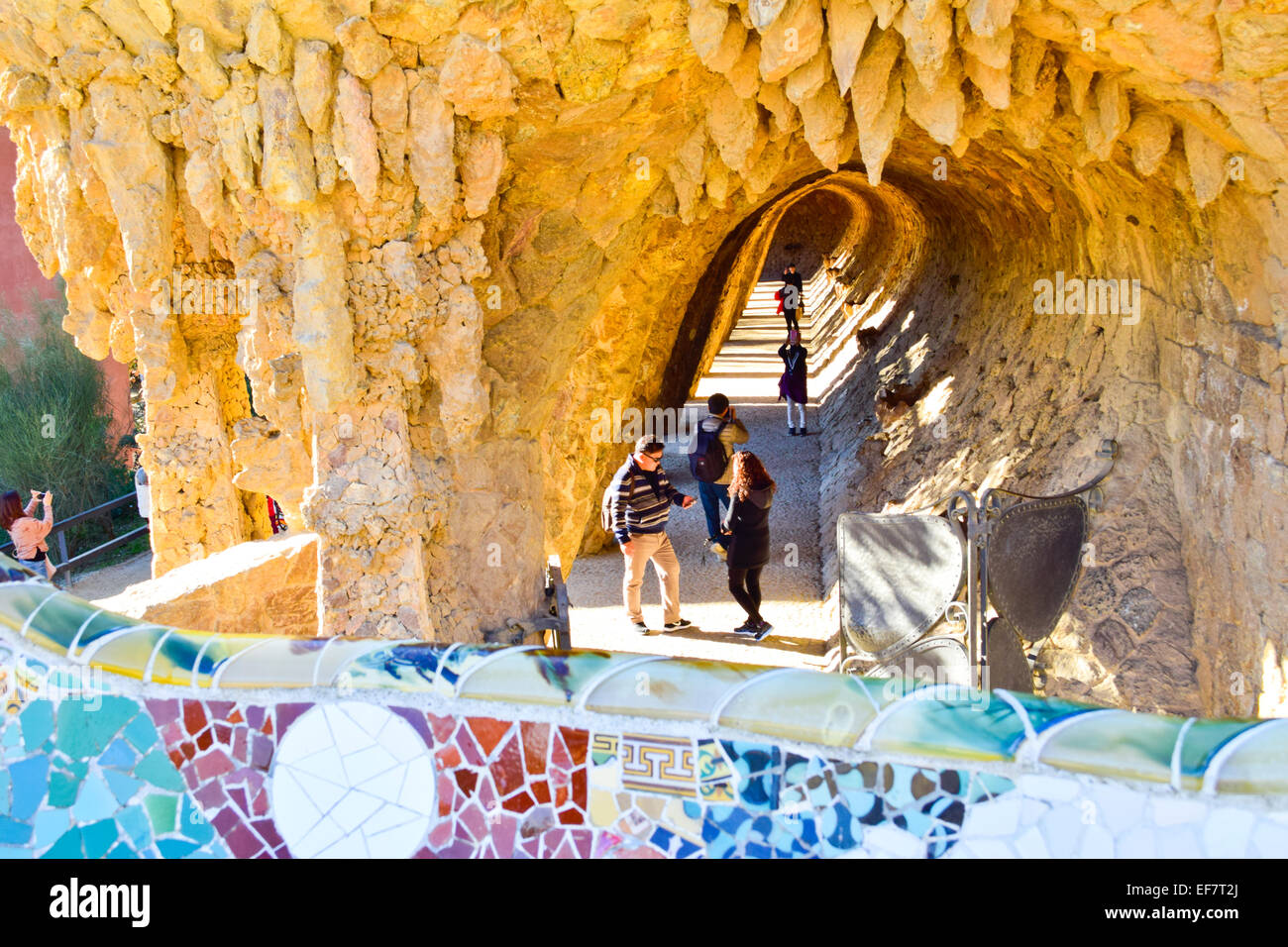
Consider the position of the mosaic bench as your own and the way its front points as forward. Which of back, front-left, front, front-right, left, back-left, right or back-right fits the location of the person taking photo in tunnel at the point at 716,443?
back

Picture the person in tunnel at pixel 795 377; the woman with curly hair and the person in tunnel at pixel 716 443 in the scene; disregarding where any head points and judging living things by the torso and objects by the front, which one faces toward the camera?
the person in tunnel at pixel 795 377

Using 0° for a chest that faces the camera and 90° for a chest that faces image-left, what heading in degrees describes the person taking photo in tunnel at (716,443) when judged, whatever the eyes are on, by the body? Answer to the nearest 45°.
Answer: approximately 225°

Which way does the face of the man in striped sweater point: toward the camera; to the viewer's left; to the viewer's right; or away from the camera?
to the viewer's right

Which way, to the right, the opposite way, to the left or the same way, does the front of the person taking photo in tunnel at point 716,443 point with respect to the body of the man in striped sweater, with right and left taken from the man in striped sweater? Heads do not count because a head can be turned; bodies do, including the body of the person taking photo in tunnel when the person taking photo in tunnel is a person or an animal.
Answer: to the left

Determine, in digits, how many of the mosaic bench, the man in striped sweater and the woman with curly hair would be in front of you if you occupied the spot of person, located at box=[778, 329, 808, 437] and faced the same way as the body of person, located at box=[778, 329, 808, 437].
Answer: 3

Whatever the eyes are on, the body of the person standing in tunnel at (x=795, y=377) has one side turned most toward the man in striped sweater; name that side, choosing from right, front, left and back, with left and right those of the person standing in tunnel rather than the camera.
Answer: front

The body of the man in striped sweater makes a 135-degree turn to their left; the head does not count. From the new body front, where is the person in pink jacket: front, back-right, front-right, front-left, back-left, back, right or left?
left

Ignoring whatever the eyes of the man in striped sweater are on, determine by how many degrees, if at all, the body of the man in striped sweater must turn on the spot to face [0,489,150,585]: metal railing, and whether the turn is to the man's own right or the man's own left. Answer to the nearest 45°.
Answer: approximately 180°

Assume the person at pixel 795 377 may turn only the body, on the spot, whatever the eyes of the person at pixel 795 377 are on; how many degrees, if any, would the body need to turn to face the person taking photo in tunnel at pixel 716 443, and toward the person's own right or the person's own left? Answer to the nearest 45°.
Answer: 0° — they already face them

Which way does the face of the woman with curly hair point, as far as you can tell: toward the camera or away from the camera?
away from the camera

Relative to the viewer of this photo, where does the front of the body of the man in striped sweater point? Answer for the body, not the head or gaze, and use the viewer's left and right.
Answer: facing the viewer and to the right of the viewer
